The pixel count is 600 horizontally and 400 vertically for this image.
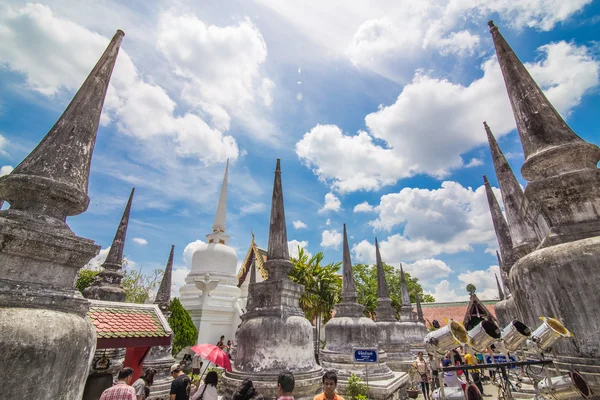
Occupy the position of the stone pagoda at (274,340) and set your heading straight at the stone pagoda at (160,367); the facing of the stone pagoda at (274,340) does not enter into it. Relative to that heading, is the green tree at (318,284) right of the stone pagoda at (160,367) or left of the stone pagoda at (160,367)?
right

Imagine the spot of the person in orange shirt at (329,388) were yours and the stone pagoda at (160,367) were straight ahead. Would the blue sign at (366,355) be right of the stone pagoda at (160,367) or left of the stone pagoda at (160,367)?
right

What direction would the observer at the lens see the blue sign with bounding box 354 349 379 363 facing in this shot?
facing the viewer

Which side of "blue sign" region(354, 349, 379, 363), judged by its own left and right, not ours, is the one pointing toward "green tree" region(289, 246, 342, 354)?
back

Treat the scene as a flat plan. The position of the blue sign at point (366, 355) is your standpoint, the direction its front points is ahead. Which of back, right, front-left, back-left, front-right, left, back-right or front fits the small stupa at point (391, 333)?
back

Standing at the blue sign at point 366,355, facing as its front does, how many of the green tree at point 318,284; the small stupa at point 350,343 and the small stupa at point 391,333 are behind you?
3

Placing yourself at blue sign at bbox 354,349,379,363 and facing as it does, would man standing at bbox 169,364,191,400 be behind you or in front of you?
in front

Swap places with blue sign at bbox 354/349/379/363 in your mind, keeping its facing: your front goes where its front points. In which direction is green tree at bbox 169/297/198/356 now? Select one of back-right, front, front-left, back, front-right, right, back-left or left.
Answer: back-right

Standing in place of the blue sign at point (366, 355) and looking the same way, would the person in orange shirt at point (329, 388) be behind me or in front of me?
in front

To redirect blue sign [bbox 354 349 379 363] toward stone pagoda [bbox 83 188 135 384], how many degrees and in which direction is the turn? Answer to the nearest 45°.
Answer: approximately 90° to its right

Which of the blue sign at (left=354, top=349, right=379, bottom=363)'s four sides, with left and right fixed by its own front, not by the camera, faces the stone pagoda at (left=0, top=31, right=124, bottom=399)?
front

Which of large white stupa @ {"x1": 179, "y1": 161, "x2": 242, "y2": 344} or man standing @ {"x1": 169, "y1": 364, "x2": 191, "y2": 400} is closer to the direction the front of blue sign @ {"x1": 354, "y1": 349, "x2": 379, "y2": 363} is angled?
the man standing

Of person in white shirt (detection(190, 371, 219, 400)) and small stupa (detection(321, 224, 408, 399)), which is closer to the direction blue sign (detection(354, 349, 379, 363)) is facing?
the person in white shirt
